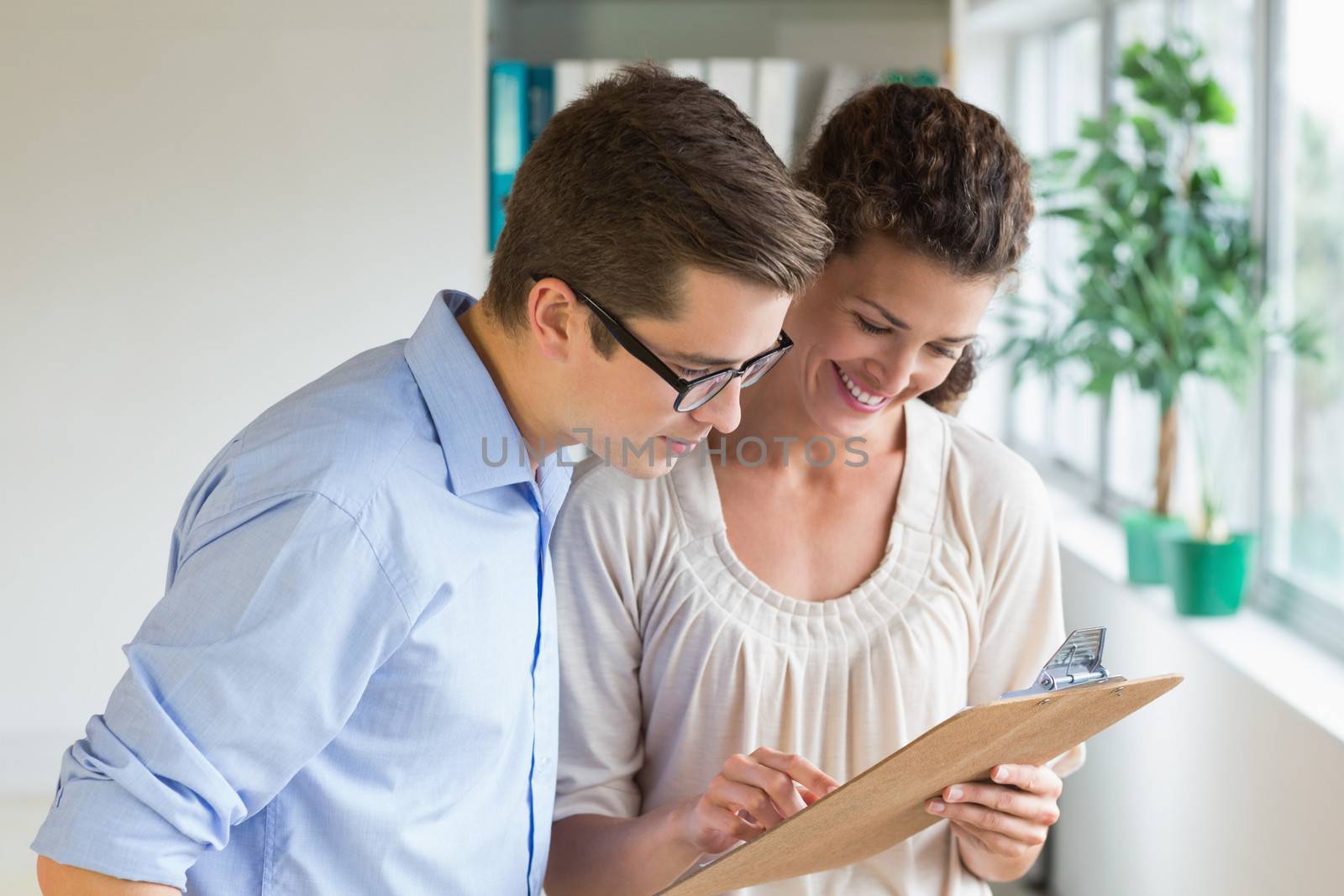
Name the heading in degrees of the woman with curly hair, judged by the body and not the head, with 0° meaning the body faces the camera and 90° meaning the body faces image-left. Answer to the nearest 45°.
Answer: approximately 0°

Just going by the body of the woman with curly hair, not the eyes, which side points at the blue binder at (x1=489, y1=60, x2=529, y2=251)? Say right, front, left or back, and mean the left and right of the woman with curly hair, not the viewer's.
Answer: back

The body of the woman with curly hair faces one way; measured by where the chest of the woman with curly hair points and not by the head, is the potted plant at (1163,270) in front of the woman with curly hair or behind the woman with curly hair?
behind

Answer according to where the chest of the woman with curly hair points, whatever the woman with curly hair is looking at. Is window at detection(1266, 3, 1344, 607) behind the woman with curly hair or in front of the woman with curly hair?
behind
